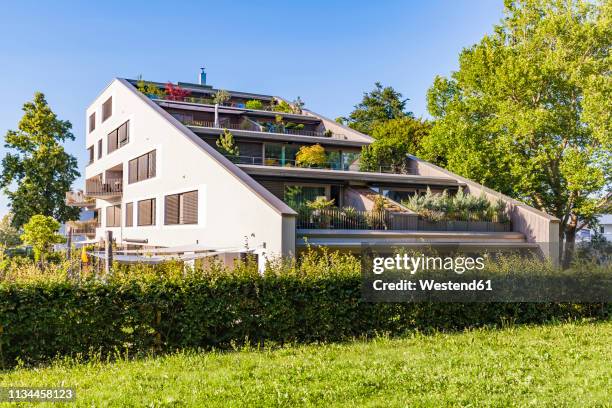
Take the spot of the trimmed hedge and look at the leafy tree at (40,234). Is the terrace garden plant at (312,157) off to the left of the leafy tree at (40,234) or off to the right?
right

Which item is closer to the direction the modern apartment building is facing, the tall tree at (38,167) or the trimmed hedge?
the trimmed hedge

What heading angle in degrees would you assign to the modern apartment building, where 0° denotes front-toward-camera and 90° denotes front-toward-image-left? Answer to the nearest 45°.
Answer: approximately 315°
